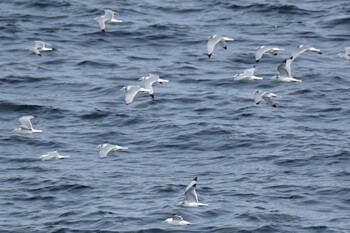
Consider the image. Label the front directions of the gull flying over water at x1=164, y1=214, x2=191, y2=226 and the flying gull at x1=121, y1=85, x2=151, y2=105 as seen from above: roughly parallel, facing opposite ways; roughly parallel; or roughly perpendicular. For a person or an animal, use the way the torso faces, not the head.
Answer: roughly parallel

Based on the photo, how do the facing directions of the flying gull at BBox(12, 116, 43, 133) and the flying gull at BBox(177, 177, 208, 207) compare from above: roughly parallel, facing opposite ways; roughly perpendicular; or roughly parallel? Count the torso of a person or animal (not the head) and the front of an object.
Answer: roughly parallel

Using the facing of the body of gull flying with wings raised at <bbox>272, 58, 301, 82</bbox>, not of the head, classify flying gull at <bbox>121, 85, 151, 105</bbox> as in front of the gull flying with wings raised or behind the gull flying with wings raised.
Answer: in front

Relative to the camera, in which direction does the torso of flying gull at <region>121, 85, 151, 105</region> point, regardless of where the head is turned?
to the viewer's left

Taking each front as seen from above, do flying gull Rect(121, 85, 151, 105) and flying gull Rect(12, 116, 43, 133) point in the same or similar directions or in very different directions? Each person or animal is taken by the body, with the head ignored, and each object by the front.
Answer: same or similar directions

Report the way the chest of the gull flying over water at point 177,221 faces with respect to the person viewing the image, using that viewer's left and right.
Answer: facing to the left of the viewer
